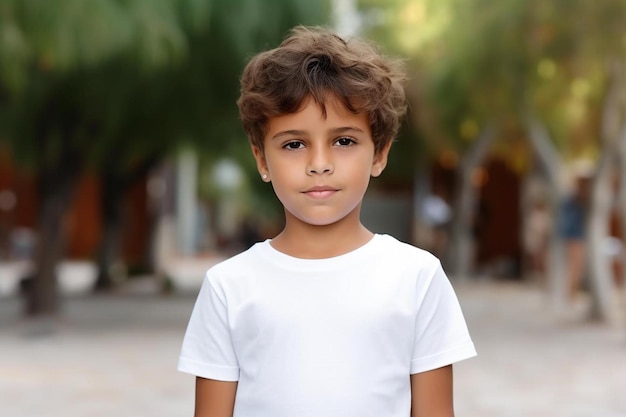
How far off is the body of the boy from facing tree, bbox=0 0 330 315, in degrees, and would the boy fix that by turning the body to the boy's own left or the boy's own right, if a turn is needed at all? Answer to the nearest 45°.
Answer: approximately 180°

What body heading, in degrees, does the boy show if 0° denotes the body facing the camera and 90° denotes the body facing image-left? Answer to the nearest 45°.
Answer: approximately 0°

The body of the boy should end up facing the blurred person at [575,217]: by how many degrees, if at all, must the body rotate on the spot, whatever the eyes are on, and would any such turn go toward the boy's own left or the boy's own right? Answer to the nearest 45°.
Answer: approximately 180°

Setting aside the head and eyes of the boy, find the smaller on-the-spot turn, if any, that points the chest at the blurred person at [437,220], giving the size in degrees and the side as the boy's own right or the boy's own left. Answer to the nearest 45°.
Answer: approximately 180°
